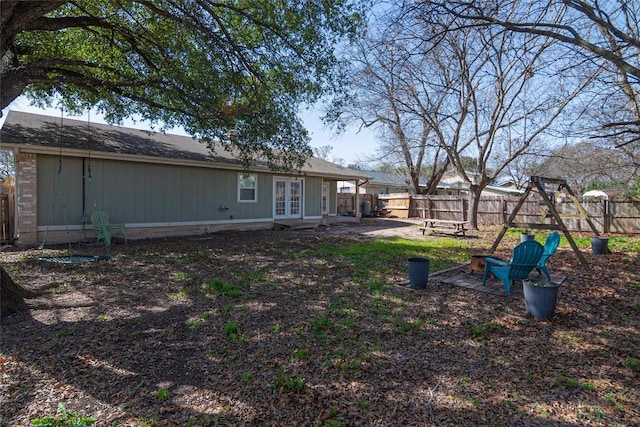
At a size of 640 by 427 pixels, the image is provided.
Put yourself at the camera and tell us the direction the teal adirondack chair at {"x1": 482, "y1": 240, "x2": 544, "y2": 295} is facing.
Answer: facing away from the viewer and to the left of the viewer

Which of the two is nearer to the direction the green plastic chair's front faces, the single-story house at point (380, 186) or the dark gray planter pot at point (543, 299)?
the dark gray planter pot

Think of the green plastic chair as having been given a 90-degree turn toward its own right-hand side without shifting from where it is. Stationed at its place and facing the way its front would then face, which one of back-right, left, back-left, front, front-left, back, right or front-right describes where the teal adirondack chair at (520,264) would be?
left

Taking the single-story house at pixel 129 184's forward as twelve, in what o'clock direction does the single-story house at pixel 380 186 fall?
the single-story house at pixel 380 186 is roughly at 3 o'clock from the single-story house at pixel 129 184.

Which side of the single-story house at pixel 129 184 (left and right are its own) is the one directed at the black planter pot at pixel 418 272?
back

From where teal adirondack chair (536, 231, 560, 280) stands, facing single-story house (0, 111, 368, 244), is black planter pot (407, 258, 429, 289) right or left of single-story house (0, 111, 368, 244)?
left

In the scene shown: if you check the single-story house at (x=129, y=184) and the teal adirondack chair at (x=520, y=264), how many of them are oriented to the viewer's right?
0

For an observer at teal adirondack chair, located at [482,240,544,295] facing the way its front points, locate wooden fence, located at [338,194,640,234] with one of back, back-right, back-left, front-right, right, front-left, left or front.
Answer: front-right

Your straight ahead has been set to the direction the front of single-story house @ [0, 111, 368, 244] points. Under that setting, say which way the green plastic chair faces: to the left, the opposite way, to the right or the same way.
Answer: the opposite way

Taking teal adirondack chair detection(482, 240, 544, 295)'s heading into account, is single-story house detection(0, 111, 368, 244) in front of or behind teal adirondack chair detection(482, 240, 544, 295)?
in front

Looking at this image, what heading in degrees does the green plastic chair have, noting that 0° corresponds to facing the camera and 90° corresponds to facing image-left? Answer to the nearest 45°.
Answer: approximately 315°

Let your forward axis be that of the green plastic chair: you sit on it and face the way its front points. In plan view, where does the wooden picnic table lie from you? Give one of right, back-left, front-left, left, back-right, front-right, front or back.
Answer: front-left

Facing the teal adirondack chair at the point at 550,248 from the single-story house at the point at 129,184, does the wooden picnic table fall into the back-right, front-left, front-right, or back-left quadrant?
front-left

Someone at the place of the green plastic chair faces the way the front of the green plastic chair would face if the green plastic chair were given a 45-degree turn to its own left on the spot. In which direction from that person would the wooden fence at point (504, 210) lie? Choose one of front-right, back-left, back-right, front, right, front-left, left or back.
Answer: front

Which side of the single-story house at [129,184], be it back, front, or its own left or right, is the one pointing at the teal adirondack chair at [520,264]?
back
